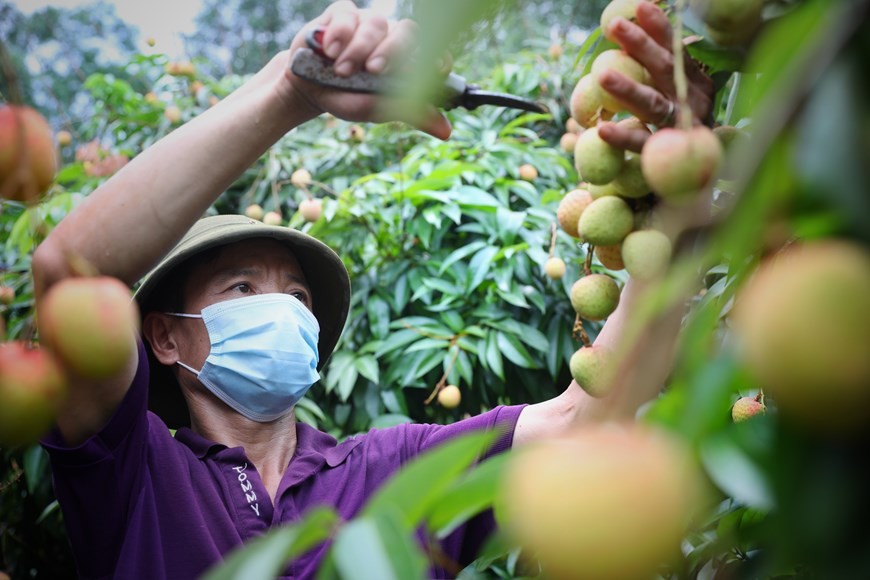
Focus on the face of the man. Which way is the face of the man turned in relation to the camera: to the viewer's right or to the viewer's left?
to the viewer's right

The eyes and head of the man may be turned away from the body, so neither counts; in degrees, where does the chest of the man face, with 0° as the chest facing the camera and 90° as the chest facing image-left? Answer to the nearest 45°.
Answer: approximately 315°

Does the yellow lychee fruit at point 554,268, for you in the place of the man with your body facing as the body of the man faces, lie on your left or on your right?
on your left

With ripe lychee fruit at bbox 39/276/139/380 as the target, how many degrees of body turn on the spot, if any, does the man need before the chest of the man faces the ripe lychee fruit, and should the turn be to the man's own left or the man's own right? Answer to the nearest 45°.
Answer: approximately 45° to the man's own right

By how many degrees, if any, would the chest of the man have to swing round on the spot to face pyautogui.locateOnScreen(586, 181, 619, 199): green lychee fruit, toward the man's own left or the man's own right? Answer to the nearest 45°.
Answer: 0° — they already face it

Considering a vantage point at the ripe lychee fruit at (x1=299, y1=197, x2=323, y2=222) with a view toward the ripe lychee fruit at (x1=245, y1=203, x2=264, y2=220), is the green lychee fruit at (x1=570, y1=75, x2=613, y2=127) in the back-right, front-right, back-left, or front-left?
back-left

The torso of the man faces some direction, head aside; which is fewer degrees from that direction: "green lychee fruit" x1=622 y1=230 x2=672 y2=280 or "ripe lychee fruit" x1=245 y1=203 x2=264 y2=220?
the green lychee fruit

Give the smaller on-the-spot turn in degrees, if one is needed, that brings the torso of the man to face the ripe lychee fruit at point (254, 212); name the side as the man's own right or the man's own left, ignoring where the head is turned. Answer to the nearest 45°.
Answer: approximately 135° to the man's own left
